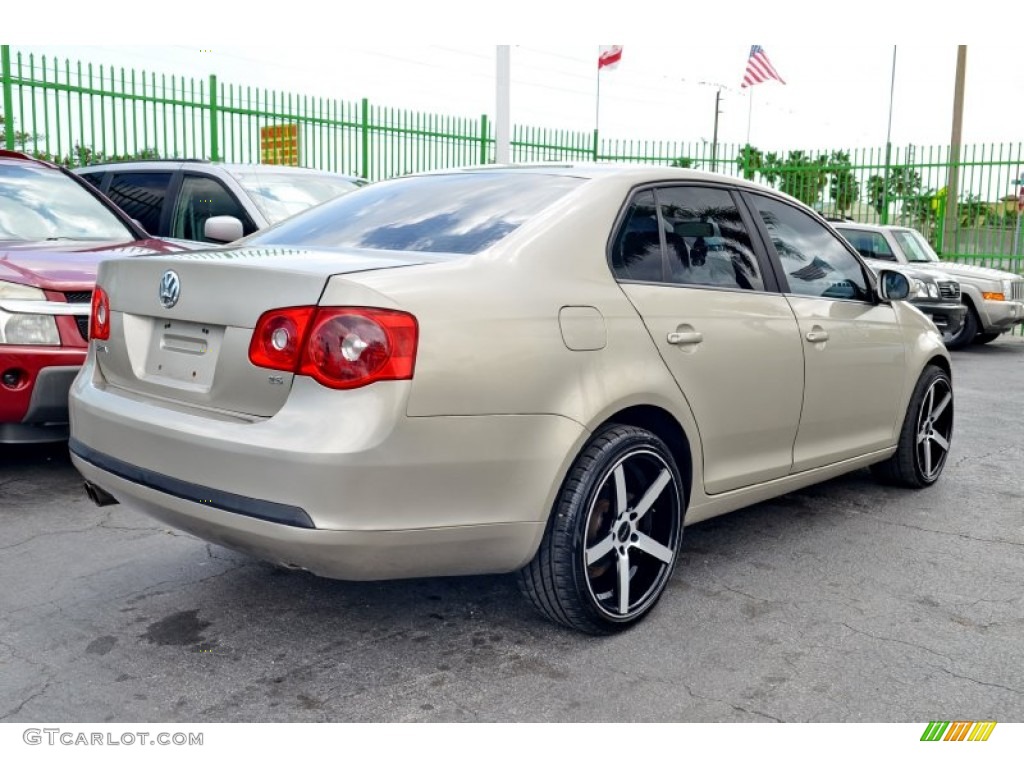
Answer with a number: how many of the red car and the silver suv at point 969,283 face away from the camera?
0

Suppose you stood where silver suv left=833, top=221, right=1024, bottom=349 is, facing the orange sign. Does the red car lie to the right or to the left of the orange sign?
left

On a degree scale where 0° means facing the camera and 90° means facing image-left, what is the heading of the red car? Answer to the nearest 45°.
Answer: approximately 315°

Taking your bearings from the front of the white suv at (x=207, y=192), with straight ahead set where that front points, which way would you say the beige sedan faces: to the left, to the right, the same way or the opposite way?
to the left

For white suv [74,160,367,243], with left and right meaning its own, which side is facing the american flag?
left

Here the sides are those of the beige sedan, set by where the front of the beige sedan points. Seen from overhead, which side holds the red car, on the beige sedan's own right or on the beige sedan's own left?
on the beige sedan's own left

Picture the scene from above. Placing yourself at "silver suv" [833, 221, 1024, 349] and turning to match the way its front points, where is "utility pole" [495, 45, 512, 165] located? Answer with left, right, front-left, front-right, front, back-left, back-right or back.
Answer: back-right

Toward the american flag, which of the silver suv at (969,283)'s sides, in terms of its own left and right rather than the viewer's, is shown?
back

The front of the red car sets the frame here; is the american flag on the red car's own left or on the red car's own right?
on the red car's own left

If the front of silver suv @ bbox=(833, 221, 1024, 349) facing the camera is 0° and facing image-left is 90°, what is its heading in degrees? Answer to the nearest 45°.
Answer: approximately 315°

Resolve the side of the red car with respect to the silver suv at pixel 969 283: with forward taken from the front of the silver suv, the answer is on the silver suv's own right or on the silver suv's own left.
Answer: on the silver suv's own right
